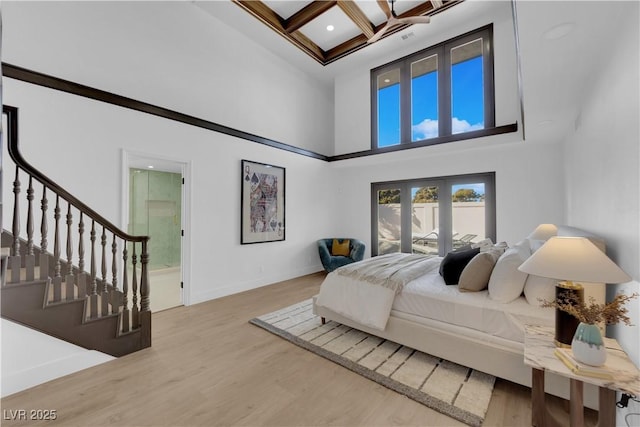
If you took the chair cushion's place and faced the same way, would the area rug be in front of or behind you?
in front

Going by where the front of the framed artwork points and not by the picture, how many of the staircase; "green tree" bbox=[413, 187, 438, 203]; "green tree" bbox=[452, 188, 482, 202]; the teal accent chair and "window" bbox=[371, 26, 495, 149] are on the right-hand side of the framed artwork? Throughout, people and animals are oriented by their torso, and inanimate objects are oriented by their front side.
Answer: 1

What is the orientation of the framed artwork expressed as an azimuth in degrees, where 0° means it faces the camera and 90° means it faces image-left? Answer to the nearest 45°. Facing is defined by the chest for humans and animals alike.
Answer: approximately 315°

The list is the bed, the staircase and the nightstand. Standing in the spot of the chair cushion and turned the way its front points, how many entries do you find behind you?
0

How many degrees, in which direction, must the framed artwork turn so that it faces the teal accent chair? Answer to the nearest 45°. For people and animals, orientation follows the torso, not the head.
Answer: approximately 45° to its left

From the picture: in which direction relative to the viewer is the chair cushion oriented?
toward the camera

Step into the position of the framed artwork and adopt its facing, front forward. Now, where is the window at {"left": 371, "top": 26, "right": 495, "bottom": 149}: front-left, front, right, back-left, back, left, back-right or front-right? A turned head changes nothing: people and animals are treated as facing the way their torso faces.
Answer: front-left

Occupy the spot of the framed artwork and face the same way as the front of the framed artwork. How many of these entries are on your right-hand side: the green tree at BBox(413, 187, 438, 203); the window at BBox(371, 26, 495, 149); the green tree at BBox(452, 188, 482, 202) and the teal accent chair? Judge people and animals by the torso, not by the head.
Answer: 0

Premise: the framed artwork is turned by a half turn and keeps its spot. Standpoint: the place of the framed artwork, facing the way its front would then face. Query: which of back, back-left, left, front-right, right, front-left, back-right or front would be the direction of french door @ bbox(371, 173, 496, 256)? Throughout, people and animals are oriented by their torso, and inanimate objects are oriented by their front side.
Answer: back-right

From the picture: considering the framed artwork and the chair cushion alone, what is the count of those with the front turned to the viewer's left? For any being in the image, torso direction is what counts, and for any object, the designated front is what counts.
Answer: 0

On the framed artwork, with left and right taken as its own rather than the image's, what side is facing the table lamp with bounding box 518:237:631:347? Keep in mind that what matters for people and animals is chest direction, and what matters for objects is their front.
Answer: front

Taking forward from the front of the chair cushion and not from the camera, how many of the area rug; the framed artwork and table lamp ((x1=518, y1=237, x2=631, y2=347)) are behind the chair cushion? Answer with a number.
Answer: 0

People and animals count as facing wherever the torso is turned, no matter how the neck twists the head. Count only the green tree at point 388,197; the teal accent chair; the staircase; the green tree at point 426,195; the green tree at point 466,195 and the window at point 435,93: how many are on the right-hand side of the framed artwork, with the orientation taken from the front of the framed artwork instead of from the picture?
1

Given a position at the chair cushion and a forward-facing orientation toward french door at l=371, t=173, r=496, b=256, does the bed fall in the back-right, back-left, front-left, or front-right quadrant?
front-right

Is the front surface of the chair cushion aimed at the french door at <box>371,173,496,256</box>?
no

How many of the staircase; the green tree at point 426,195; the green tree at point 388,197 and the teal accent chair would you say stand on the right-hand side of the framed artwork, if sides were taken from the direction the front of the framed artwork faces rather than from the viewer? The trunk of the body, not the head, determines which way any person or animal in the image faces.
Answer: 1

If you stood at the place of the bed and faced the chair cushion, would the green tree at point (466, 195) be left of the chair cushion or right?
right
